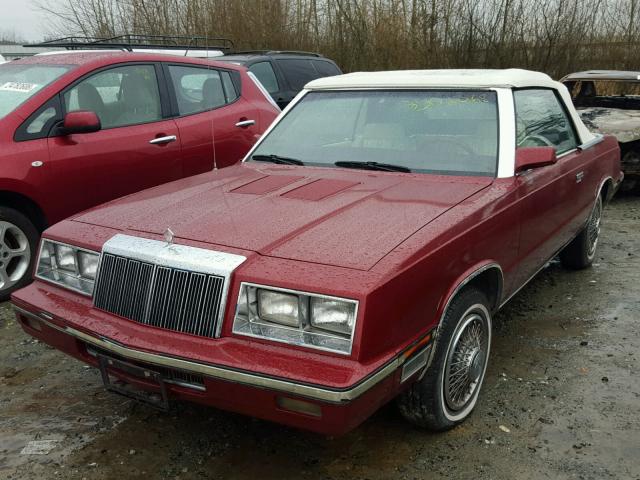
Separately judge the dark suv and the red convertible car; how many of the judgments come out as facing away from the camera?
0

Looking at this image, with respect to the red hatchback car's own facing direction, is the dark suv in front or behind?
behind

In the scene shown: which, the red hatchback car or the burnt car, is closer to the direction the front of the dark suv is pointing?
the red hatchback car

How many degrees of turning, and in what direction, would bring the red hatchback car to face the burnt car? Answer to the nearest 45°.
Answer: approximately 135° to its left

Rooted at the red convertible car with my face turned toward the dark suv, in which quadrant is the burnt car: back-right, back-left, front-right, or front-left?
front-right

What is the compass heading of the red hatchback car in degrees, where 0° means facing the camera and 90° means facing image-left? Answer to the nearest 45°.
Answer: approximately 45°

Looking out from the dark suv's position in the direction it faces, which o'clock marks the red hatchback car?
The red hatchback car is roughly at 11 o'clock from the dark suv.

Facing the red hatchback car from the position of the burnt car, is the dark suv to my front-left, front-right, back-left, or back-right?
front-right

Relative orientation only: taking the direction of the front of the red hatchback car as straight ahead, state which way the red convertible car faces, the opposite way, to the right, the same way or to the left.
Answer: the same way

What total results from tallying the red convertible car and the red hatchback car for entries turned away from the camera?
0

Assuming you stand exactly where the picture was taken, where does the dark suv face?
facing the viewer and to the left of the viewer

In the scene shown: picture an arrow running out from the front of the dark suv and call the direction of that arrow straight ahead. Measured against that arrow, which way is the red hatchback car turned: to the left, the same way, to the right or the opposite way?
the same way

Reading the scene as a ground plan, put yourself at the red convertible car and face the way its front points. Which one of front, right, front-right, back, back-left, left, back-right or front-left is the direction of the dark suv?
back-right

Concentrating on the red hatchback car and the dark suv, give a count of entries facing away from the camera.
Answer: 0

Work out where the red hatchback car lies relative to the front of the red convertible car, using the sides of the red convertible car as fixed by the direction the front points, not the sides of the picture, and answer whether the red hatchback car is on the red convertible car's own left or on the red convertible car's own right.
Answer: on the red convertible car's own right
